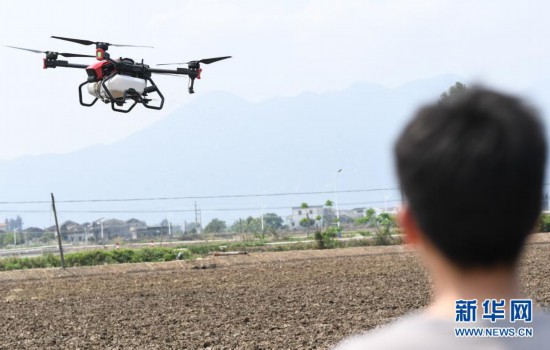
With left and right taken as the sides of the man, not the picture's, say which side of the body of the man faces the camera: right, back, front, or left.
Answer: back

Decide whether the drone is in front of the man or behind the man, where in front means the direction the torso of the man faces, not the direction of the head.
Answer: in front

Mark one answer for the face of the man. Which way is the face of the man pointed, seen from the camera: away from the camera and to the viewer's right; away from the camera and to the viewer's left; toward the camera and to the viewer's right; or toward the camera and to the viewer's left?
away from the camera and to the viewer's left
